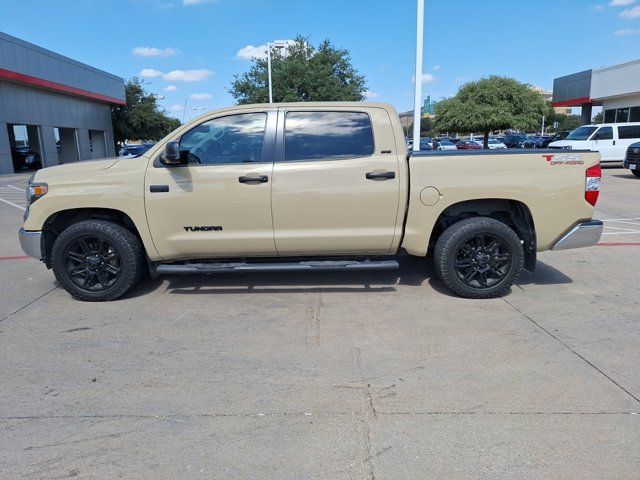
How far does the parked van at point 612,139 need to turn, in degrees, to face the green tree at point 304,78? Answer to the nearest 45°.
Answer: approximately 45° to its right

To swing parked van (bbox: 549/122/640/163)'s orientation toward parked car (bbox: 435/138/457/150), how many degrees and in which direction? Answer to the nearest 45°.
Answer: approximately 90° to its right

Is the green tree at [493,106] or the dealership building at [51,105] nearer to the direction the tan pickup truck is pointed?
the dealership building

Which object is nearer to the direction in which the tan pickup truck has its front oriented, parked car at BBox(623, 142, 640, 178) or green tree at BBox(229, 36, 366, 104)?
the green tree

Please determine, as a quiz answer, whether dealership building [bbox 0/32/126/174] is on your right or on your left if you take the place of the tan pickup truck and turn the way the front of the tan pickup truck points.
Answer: on your right

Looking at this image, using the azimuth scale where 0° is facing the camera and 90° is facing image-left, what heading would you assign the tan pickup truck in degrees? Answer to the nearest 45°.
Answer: approximately 90°

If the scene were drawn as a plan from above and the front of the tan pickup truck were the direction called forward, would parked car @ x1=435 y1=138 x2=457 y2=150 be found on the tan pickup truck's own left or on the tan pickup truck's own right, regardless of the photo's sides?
on the tan pickup truck's own right

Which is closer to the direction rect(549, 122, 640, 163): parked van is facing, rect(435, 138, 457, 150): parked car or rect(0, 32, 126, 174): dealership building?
the dealership building

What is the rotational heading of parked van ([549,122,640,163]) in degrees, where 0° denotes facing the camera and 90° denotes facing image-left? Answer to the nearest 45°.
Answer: approximately 45°

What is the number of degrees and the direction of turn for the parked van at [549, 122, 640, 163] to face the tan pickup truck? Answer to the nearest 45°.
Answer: approximately 45° to its left

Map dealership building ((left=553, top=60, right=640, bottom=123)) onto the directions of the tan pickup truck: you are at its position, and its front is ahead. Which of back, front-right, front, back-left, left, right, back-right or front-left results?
back-right
